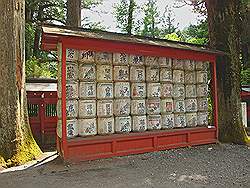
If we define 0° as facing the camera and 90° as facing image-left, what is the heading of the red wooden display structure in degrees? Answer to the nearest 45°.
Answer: approximately 315°
